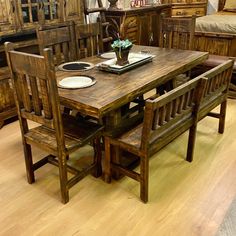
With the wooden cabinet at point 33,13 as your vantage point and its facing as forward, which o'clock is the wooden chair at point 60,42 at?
The wooden chair is roughly at 1 o'clock from the wooden cabinet.

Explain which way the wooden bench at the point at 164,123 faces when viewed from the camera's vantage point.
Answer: facing away from the viewer and to the left of the viewer

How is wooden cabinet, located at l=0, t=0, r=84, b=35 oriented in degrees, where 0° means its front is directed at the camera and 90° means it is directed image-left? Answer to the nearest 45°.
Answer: approximately 315°

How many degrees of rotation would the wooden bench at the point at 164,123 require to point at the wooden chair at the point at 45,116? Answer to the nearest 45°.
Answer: approximately 45° to its left

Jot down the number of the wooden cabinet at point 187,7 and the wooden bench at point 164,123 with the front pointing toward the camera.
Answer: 1

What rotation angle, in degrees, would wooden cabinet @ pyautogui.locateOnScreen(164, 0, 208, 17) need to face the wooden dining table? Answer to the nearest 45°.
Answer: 0° — it already faces it

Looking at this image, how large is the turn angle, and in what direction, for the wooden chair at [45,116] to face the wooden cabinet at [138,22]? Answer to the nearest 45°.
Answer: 0° — it already faces it

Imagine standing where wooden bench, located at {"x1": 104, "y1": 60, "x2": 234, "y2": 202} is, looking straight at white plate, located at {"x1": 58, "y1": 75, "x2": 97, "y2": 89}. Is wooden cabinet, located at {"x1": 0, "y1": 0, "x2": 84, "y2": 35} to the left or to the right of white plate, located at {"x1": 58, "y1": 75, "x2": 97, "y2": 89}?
right

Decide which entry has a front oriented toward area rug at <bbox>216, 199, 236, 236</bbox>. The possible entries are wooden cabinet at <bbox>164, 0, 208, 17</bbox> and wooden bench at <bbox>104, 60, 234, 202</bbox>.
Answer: the wooden cabinet
